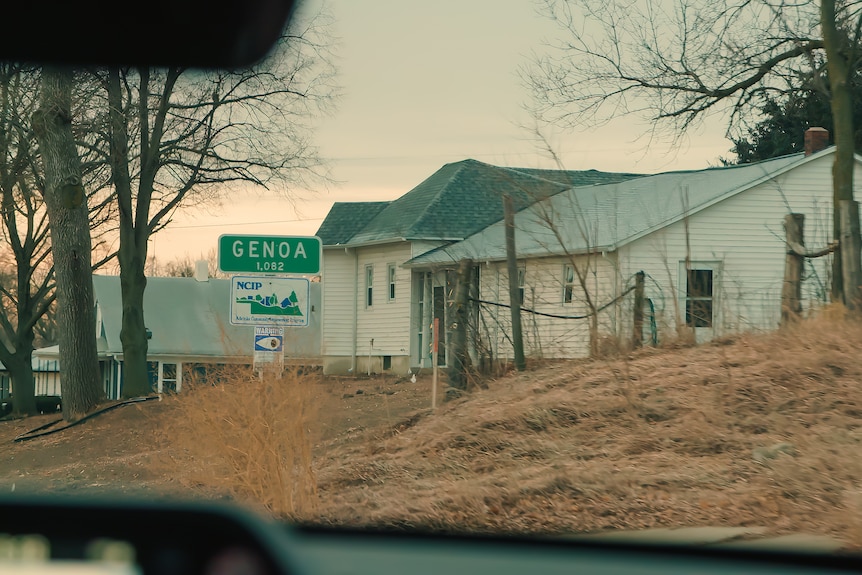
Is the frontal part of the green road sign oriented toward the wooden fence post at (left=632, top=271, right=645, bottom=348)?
no

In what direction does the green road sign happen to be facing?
toward the camera

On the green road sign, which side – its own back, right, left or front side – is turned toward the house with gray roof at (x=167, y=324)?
back

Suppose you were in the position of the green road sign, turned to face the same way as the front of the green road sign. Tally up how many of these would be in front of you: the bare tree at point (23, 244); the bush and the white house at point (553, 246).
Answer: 1

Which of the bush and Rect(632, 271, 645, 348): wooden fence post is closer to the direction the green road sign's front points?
the bush

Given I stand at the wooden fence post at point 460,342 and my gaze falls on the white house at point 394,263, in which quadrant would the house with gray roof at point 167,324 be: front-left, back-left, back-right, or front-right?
front-left

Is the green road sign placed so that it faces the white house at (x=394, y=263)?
no

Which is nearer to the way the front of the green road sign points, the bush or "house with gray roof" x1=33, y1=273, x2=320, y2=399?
the bush

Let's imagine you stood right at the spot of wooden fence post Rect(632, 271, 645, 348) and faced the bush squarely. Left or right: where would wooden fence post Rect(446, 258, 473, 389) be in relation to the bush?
right

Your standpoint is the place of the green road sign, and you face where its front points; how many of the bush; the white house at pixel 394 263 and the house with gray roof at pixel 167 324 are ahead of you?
1

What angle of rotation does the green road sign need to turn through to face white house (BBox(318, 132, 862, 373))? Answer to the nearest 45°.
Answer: approximately 135° to its left

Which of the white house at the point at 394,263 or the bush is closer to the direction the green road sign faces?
the bush

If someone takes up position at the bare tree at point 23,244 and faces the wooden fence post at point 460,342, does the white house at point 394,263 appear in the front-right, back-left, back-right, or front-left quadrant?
front-left

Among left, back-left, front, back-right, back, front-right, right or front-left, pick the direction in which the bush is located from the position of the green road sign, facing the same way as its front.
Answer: front

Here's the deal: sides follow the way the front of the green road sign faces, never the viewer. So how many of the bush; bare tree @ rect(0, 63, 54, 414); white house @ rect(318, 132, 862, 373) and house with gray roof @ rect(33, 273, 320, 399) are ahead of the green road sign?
1

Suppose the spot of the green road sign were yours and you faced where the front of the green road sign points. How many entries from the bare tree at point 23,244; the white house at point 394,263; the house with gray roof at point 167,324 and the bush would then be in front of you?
1
